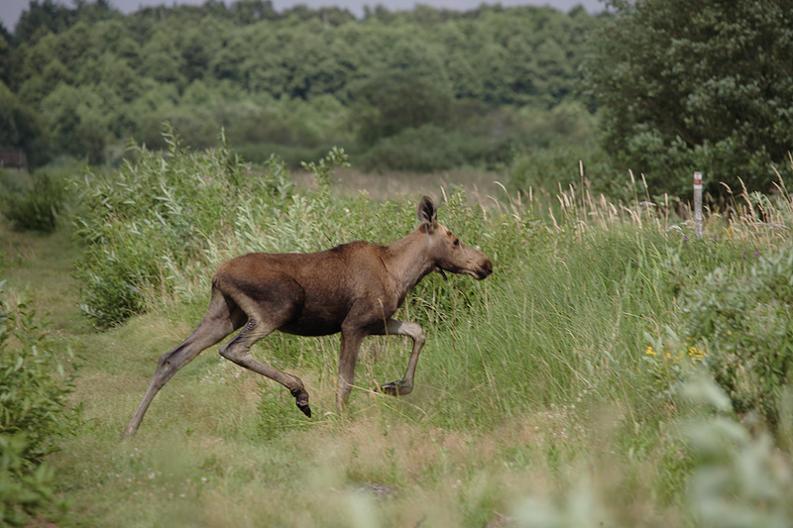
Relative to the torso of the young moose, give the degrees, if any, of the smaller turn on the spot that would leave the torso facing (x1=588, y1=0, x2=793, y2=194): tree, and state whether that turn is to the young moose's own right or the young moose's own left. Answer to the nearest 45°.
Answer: approximately 45° to the young moose's own left

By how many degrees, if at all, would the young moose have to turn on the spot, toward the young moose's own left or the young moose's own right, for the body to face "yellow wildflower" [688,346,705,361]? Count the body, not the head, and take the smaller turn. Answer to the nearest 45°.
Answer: approximately 45° to the young moose's own right

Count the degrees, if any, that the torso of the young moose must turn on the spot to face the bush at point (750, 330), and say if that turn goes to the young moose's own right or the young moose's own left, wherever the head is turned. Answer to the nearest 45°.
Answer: approximately 45° to the young moose's own right

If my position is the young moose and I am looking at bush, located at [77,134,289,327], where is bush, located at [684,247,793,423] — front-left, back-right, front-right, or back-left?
back-right

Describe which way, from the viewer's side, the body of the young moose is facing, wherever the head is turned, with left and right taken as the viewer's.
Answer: facing to the right of the viewer

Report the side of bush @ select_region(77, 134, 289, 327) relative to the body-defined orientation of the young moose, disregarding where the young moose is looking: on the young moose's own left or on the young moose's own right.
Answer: on the young moose's own left

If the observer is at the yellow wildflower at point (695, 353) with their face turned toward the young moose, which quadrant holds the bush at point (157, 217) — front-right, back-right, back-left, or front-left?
front-right

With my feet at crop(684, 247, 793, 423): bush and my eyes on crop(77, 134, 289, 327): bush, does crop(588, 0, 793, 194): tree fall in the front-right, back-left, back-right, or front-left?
front-right

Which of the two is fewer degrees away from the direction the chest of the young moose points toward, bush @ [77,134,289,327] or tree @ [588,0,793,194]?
the tree
